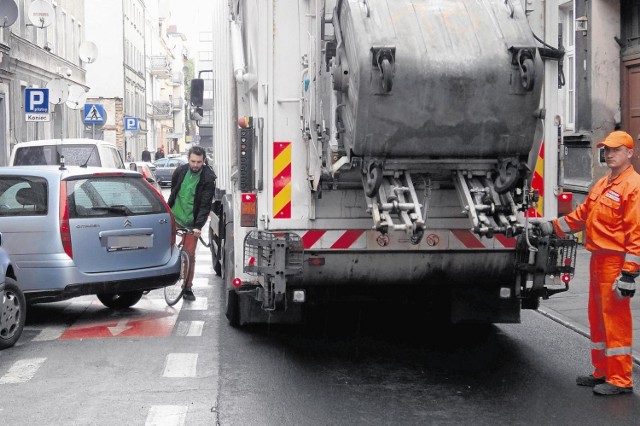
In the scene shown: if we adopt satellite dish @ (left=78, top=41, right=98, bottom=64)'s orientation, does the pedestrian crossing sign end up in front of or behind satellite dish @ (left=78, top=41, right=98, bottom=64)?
in front

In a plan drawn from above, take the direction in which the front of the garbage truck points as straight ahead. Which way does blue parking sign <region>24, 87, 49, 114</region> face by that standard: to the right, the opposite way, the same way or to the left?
the opposite way

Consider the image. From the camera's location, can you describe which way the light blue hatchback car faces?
facing away from the viewer and to the left of the viewer
